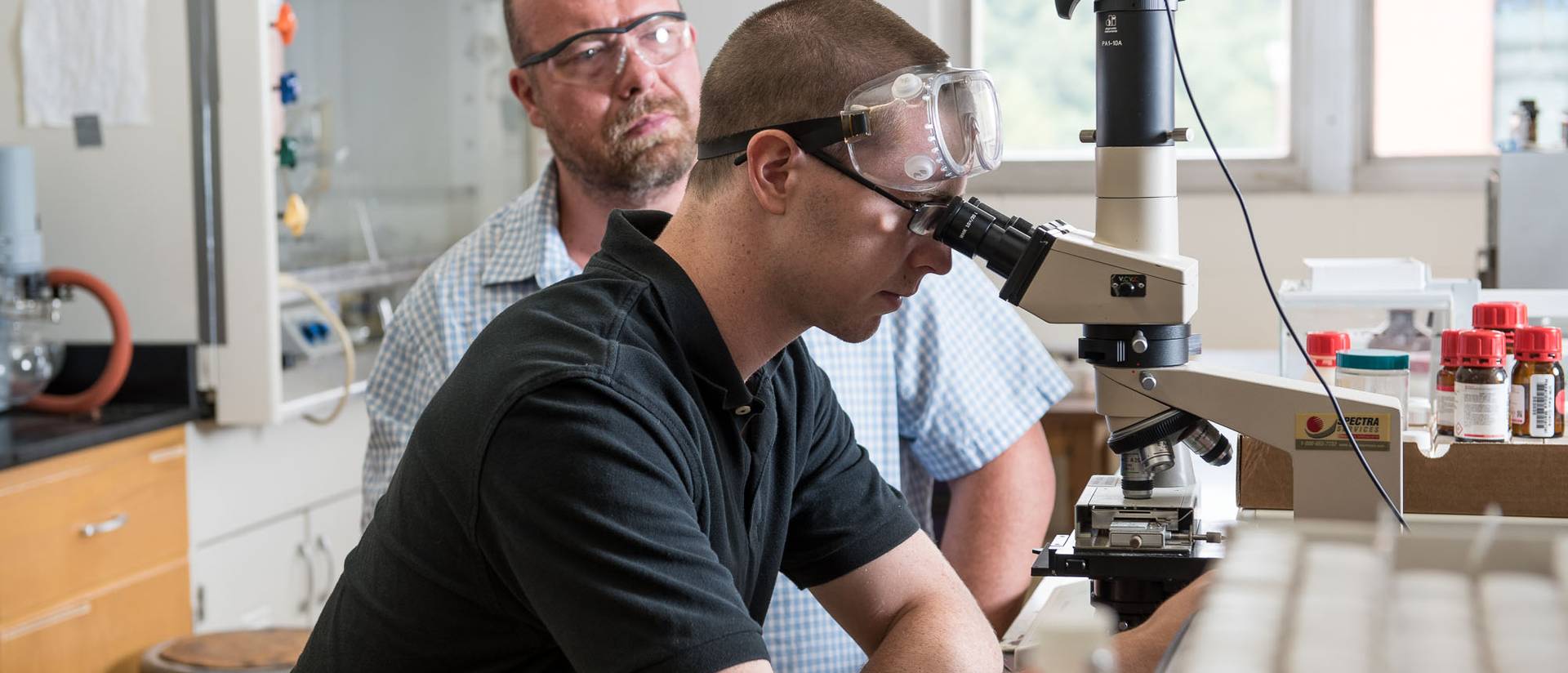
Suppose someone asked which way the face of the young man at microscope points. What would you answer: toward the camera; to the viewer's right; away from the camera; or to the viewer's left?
to the viewer's right

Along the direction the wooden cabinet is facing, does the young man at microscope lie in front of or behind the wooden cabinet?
in front

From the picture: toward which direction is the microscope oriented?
to the viewer's left

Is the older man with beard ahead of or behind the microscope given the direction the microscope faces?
ahead

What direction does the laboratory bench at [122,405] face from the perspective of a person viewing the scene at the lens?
facing the viewer and to the right of the viewer

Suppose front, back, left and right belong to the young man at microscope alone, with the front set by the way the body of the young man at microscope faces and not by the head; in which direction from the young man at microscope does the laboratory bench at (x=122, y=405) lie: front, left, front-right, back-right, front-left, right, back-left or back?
back-left

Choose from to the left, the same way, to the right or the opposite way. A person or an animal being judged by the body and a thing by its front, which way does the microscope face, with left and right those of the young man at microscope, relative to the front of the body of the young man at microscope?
the opposite way

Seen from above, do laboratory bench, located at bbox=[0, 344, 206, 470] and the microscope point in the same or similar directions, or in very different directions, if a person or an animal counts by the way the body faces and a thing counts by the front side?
very different directions

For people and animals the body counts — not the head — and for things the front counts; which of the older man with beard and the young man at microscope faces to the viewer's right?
the young man at microscope

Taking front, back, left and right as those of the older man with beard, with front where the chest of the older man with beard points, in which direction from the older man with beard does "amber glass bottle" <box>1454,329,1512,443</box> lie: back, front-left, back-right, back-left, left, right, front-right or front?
front-left

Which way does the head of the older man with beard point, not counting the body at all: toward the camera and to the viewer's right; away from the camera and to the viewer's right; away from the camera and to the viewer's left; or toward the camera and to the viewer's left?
toward the camera and to the viewer's right

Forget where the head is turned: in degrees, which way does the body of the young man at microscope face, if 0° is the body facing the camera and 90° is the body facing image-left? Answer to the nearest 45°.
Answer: approximately 270°

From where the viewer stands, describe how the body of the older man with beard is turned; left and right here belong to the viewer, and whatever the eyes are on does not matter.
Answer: facing the viewer

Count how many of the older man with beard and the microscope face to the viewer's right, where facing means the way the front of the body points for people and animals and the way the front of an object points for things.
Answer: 0
